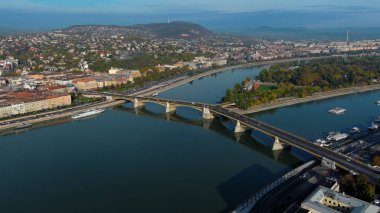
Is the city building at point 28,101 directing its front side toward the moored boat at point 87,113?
yes

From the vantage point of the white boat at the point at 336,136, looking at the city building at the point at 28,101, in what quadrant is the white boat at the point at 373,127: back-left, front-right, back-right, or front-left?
back-right

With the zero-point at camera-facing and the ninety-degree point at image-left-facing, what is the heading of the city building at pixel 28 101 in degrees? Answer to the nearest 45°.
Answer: approximately 315°

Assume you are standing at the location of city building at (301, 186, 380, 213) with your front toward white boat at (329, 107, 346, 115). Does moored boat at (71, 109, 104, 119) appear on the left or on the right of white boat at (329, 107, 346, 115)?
left

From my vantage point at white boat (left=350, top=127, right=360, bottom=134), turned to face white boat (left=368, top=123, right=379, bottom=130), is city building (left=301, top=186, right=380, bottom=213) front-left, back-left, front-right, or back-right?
back-right

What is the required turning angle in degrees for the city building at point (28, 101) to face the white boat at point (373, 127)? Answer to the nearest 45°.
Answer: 0° — it already faces it

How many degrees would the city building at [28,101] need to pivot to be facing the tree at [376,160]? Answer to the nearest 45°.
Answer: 0° — it already faces it

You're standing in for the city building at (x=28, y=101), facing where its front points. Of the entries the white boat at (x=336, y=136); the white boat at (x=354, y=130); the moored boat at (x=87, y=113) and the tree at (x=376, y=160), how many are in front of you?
4
